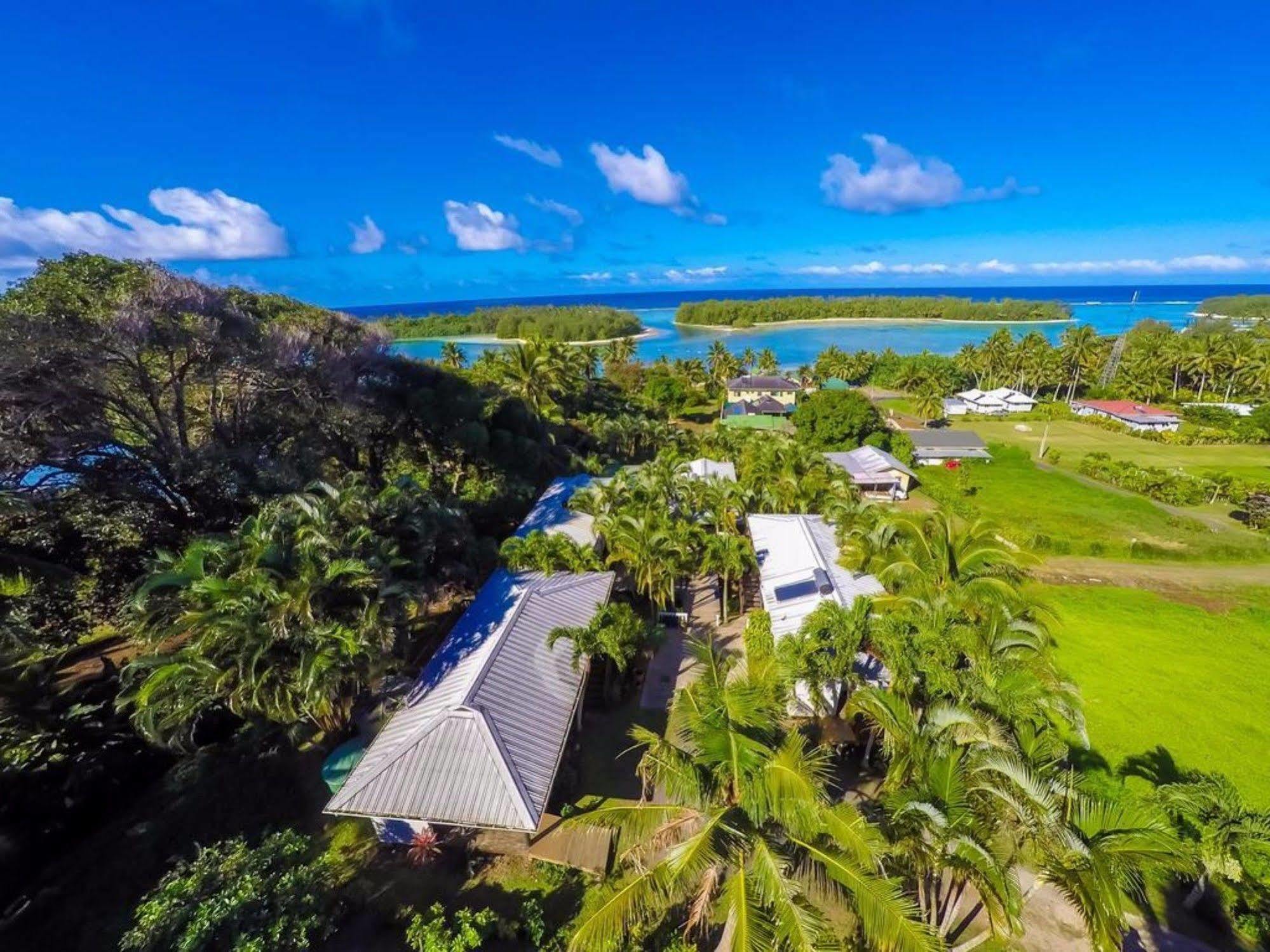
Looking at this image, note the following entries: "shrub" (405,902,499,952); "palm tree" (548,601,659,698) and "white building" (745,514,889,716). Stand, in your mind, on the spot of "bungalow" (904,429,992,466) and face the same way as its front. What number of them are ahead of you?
3

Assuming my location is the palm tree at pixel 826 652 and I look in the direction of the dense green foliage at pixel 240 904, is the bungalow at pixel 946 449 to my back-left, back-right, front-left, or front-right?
back-right

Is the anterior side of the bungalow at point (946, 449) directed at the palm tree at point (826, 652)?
yes

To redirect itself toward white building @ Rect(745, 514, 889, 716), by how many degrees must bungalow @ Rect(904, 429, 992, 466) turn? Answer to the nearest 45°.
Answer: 0° — it already faces it

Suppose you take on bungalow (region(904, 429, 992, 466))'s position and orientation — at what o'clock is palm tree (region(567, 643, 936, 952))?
The palm tree is roughly at 12 o'clock from the bungalow.

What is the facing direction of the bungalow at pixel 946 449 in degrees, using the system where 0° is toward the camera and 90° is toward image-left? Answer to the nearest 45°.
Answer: approximately 0°

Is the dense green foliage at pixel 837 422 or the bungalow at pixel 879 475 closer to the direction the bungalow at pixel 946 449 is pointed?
the bungalow

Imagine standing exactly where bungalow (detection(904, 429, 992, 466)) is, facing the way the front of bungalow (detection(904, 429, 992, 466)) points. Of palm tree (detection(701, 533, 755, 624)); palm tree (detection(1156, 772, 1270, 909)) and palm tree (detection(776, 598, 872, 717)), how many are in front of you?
3

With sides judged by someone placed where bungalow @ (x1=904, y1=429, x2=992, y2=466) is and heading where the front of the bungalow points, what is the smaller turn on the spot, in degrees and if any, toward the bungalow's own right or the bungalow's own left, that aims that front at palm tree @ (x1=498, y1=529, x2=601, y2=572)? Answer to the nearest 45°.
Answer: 0° — it already faces it

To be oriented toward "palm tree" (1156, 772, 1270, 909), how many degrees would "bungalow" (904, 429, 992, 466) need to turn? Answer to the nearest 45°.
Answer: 0° — it already faces it
